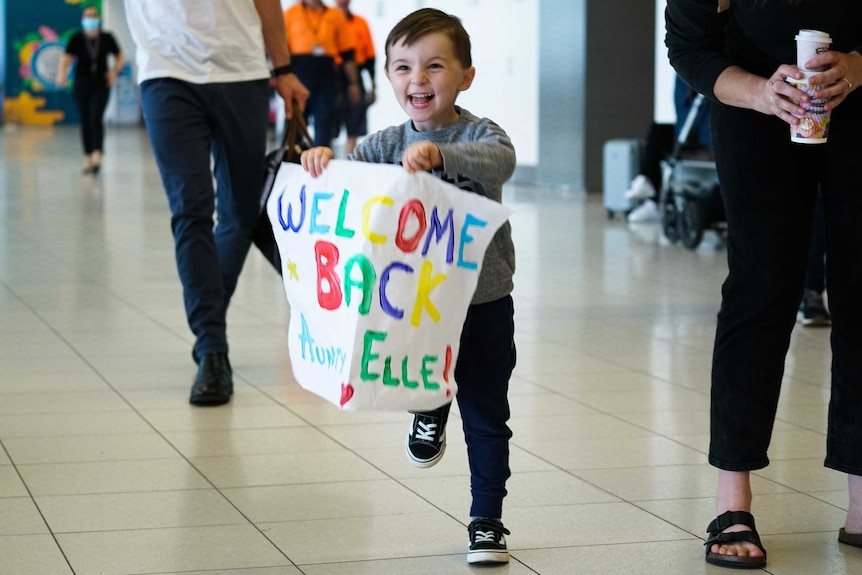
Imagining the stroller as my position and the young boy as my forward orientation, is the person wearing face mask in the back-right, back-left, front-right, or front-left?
back-right

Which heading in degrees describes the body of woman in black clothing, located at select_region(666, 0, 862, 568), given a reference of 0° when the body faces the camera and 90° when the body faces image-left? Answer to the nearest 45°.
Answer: approximately 0°

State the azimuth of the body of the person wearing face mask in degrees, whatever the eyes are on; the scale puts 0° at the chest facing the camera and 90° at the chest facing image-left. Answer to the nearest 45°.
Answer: approximately 0°

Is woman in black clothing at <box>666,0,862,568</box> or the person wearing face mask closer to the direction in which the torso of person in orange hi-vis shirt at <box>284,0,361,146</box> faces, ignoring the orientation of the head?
the woman in black clothing

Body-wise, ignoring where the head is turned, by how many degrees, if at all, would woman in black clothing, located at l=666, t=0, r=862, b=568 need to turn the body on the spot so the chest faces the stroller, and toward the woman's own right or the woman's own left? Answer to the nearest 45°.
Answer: approximately 180°

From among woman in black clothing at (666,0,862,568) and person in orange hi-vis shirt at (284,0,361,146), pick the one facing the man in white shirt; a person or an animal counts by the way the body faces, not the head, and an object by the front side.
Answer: the person in orange hi-vis shirt
